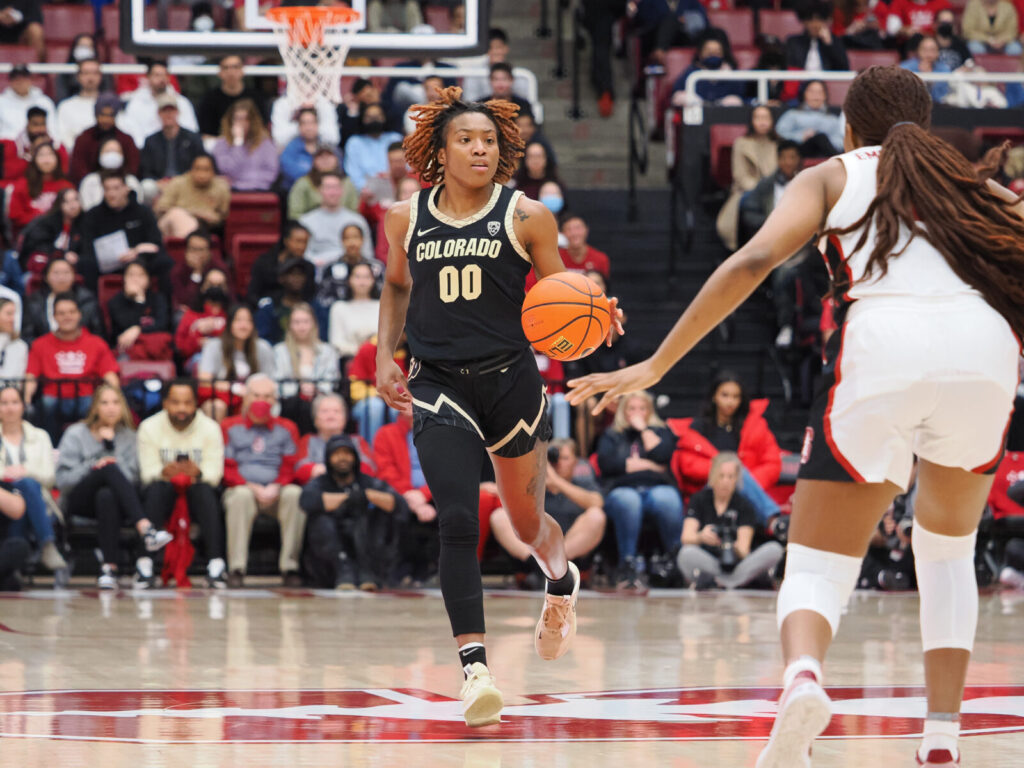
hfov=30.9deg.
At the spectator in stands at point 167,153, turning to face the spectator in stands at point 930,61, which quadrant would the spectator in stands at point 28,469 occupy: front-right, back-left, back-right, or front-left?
back-right

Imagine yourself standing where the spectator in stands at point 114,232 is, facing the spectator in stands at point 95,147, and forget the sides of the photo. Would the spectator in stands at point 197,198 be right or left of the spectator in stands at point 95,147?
right

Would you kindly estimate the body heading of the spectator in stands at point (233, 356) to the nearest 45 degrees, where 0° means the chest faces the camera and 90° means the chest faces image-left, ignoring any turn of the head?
approximately 0°

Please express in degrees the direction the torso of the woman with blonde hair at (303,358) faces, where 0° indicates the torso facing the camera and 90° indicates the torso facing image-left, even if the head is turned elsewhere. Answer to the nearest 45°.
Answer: approximately 0°

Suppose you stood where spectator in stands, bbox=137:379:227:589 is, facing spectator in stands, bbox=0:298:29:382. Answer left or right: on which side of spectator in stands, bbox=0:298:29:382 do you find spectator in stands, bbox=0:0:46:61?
right

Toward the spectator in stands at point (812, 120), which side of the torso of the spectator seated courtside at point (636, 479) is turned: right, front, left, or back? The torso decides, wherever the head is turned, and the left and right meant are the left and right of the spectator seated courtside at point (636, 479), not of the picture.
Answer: back
